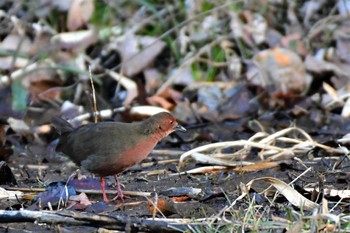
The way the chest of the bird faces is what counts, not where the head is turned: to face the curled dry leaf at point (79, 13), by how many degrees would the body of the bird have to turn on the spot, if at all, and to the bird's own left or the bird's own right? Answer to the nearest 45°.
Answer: approximately 90° to the bird's own left

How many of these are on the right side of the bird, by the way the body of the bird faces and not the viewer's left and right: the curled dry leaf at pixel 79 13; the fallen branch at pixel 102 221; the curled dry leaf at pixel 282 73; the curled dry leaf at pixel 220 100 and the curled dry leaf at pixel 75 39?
1

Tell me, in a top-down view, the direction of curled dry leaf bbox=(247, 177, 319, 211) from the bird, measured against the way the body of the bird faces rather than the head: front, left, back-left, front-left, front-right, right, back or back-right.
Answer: front-right

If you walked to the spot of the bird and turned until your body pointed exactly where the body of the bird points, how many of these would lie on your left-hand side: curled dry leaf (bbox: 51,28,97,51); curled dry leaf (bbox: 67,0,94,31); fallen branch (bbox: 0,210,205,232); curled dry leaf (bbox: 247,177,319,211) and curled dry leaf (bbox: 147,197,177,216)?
2

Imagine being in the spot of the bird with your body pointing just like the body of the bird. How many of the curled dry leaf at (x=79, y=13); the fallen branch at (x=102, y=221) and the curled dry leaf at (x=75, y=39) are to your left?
2

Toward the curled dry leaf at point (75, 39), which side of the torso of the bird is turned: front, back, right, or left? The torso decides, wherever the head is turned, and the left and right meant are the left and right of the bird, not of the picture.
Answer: left

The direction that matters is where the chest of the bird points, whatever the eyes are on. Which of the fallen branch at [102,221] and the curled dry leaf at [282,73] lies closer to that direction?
the curled dry leaf

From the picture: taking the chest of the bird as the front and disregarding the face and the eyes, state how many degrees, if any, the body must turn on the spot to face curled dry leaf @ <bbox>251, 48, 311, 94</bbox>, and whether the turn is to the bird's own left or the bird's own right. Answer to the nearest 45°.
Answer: approximately 45° to the bird's own left

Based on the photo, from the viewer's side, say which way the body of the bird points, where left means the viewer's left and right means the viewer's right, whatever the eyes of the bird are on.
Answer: facing to the right of the viewer
